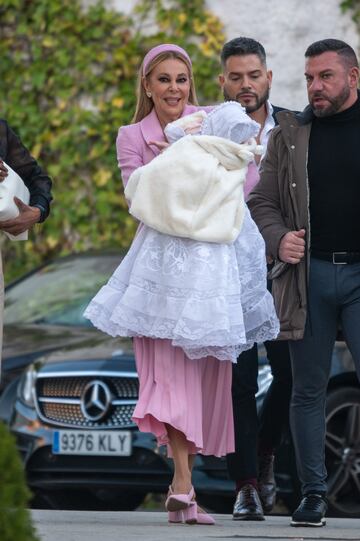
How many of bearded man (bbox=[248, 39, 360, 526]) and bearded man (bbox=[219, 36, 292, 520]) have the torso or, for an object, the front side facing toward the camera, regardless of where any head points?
2

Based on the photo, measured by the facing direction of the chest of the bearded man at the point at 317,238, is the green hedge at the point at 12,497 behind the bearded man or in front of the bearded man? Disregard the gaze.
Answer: in front

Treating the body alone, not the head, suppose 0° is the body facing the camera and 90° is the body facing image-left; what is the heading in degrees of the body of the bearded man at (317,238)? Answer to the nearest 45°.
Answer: approximately 0°

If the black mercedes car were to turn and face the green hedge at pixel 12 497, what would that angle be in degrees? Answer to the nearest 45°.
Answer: approximately 45° to its left
